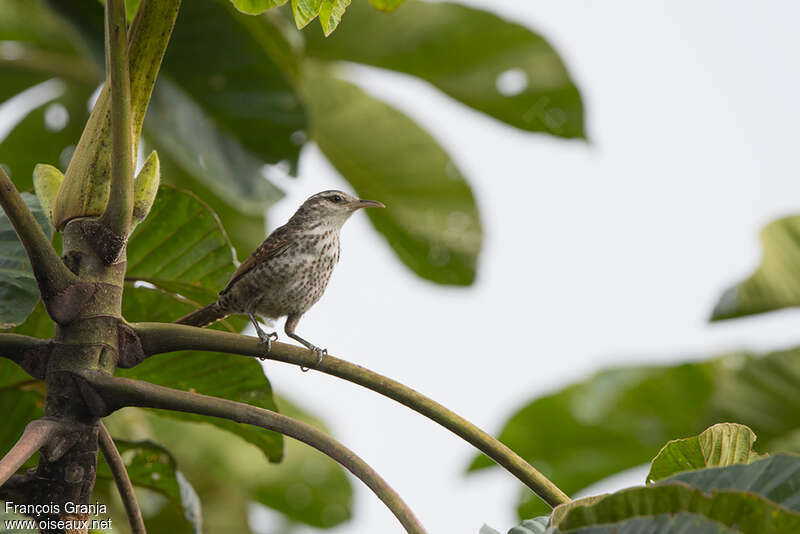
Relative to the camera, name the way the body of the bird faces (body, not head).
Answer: to the viewer's right

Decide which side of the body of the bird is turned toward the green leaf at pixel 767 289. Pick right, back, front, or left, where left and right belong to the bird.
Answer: front

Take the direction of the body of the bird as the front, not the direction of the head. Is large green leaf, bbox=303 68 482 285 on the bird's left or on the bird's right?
on the bird's left

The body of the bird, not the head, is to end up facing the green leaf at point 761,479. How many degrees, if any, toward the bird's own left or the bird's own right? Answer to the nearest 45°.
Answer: approximately 45° to the bird's own right

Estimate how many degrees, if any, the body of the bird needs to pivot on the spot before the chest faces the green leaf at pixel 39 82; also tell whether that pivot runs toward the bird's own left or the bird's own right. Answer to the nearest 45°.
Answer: approximately 135° to the bird's own left

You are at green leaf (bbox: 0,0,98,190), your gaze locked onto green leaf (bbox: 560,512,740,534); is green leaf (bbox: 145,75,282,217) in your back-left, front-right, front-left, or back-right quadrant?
front-left
